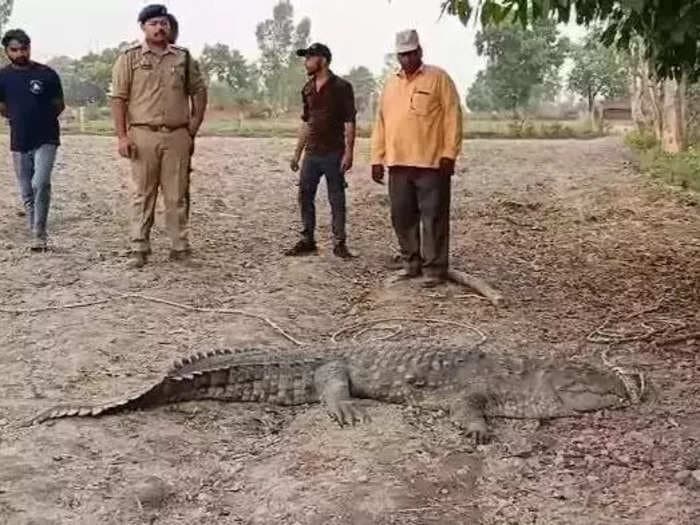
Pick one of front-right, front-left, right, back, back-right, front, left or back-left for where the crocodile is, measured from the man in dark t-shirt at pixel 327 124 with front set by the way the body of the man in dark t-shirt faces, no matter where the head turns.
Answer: front-left

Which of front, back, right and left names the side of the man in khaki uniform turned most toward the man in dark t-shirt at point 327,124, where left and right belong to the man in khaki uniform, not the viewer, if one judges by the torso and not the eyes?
left

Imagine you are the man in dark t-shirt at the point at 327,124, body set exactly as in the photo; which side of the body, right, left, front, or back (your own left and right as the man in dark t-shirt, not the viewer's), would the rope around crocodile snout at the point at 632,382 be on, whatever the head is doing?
left

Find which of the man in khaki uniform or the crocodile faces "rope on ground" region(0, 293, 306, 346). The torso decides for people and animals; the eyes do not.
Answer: the man in khaki uniform

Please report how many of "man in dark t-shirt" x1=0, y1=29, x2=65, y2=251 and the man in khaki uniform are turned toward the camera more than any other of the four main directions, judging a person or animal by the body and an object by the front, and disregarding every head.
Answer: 2

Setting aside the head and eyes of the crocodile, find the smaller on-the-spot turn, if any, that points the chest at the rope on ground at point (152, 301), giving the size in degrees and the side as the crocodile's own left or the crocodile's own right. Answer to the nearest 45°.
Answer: approximately 135° to the crocodile's own left

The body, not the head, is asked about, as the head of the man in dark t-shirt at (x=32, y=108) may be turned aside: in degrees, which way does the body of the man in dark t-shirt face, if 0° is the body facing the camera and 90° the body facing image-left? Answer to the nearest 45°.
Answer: approximately 0°

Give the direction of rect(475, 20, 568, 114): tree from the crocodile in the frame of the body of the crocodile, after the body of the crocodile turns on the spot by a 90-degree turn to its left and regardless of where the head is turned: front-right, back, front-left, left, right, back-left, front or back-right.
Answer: front

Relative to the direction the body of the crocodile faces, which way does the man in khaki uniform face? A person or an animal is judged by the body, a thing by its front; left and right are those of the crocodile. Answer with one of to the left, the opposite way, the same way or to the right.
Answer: to the right

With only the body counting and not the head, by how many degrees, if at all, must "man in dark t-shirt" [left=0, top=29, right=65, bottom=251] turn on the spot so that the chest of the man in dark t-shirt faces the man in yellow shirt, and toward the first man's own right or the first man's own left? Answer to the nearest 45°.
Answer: approximately 45° to the first man's own left

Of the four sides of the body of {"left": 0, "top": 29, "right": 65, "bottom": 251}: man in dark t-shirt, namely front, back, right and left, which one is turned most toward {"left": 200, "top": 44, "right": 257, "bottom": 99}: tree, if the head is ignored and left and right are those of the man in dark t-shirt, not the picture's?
back

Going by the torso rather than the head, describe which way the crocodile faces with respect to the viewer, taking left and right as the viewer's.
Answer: facing to the right of the viewer

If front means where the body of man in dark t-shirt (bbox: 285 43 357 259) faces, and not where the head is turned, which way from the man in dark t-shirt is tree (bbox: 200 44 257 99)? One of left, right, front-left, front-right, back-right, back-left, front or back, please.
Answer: back-right

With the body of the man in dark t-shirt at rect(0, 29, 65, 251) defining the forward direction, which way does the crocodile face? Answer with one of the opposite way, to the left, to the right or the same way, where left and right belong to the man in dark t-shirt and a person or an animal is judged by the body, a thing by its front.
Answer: to the left
